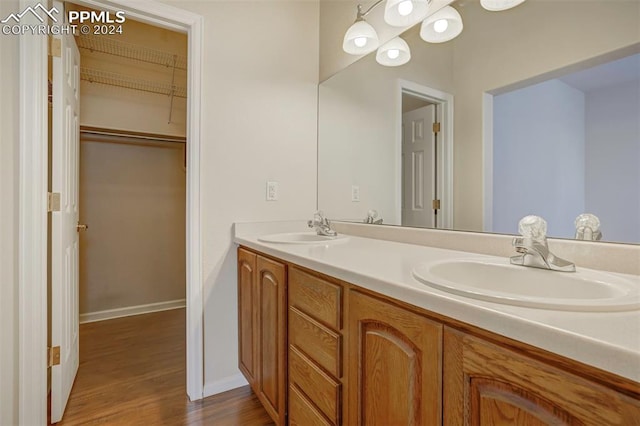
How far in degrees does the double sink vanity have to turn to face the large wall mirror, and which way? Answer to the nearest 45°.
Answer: approximately 180°

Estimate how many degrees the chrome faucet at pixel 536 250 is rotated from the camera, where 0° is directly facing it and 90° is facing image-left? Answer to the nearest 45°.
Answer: approximately 45°

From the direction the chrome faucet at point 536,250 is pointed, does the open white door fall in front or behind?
in front
